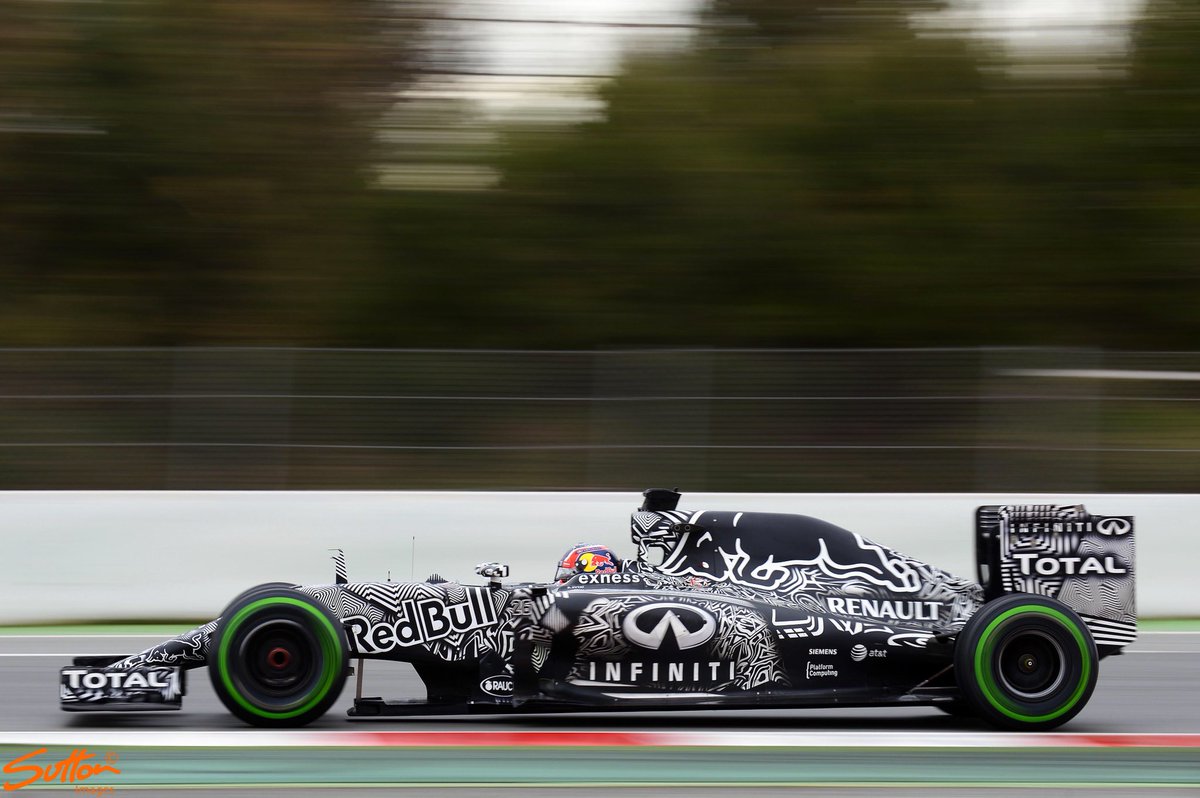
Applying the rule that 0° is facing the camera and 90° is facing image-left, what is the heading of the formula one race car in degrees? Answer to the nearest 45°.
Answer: approximately 90°

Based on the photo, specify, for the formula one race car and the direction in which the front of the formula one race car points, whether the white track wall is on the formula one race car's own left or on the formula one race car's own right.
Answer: on the formula one race car's own right

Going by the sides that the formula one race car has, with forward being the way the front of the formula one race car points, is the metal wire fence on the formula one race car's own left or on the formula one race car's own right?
on the formula one race car's own right
